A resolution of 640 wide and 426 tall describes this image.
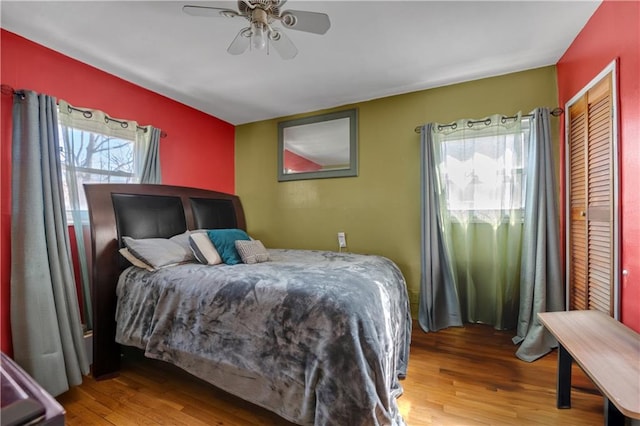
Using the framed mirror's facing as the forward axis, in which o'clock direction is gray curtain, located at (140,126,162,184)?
The gray curtain is roughly at 1 o'clock from the framed mirror.

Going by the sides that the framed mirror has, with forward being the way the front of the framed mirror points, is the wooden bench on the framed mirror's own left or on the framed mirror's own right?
on the framed mirror's own left

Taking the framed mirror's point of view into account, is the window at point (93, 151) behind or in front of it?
in front

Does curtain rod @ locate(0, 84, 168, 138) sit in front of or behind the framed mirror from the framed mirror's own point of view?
in front

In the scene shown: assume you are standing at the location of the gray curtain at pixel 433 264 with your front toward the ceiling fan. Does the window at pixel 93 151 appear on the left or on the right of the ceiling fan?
right

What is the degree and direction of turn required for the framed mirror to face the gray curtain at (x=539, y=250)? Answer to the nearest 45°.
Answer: approximately 90° to its left

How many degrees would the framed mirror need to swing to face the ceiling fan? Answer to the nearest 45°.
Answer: approximately 45° to its left

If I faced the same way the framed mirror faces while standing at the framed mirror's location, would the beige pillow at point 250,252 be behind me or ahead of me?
ahead

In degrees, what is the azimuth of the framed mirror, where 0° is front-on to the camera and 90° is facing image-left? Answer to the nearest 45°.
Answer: approximately 45°
